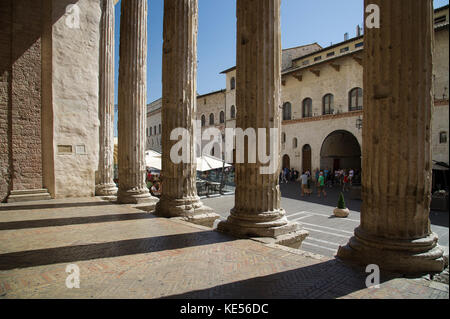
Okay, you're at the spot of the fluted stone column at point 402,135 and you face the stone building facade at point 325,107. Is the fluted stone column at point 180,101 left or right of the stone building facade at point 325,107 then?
left

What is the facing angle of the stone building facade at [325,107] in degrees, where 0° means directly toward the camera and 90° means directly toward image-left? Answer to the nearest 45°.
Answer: approximately 45°

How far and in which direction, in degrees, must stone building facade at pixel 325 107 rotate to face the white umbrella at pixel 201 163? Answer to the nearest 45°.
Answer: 0° — it already faces it

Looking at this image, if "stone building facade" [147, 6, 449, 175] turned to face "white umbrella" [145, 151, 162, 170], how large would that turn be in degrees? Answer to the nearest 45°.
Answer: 0° — it already faces it
